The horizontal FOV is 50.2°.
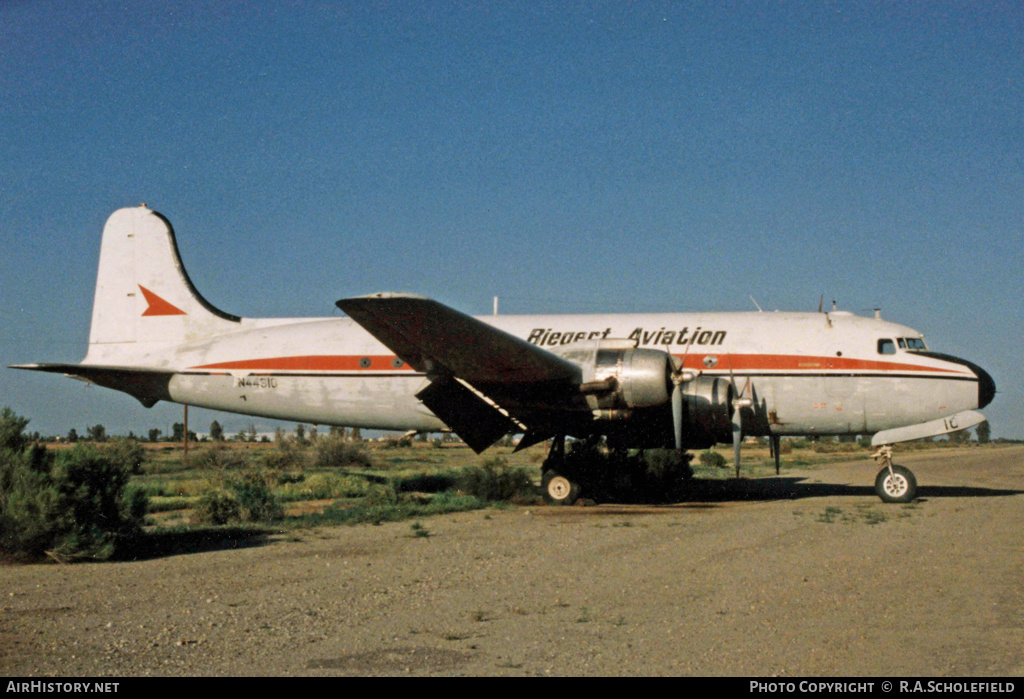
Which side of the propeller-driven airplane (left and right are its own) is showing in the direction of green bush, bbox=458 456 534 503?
right

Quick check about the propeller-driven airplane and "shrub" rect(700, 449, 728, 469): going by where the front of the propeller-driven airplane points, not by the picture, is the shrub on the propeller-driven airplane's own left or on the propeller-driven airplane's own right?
on the propeller-driven airplane's own left

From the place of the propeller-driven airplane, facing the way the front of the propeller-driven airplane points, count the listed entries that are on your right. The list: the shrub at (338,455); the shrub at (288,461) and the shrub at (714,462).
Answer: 0

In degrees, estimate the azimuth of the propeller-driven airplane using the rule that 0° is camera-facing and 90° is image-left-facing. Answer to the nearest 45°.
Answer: approximately 270°

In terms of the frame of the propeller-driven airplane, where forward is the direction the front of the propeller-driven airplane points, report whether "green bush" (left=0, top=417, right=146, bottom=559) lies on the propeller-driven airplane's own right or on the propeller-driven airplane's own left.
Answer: on the propeller-driven airplane's own right

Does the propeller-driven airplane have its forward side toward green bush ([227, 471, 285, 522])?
no

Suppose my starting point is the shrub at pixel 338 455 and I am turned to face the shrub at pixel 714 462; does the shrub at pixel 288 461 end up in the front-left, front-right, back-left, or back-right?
back-right

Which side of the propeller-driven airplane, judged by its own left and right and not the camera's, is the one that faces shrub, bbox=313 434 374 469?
left
